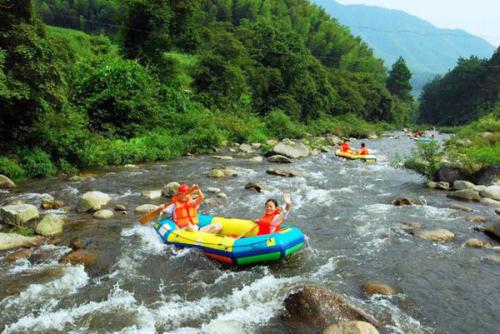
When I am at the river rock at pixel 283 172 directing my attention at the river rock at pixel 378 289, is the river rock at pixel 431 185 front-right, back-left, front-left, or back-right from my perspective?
front-left

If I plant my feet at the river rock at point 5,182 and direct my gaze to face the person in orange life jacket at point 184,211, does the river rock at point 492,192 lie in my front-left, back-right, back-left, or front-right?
front-left

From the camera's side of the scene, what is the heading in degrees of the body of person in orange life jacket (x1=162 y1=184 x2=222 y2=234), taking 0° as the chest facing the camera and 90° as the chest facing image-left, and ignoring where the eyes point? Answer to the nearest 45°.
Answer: approximately 315°

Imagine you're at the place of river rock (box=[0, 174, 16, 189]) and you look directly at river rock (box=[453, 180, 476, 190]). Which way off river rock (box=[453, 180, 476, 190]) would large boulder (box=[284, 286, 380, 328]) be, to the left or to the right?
right

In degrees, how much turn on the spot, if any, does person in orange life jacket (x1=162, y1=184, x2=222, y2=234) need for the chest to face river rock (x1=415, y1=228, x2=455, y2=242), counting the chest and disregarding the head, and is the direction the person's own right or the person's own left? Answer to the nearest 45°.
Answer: approximately 45° to the person's own left

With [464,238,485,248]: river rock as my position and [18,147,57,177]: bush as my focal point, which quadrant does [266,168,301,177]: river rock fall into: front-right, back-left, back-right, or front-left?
front-right

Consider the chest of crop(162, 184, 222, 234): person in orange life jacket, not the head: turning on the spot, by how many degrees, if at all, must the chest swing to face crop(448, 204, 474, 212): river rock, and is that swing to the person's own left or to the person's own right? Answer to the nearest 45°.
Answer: approximately 45° to the person's own left

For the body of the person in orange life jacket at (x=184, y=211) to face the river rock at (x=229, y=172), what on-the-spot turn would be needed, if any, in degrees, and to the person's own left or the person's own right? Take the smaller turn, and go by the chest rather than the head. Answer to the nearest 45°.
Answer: approximately 135° to the person's own left

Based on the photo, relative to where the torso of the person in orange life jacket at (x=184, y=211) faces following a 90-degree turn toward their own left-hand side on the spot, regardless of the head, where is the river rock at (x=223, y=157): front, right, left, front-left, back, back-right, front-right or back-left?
front-left

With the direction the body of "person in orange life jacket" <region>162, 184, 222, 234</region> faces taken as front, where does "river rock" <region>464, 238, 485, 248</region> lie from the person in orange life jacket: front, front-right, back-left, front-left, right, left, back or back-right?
front-left

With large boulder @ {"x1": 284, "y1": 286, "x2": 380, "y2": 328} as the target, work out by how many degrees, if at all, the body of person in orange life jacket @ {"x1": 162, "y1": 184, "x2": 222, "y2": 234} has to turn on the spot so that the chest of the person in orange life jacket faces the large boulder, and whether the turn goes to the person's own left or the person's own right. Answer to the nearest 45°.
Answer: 0° — they already face it

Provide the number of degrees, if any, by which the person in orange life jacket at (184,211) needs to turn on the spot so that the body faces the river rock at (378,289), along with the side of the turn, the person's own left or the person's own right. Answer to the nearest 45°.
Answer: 0° — they already face it

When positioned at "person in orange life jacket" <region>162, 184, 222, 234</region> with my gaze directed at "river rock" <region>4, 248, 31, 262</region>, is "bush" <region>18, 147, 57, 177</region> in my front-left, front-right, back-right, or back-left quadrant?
front-right

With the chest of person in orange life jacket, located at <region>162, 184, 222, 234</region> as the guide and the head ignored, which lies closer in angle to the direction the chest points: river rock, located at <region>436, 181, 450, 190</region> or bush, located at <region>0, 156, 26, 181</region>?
the river rock

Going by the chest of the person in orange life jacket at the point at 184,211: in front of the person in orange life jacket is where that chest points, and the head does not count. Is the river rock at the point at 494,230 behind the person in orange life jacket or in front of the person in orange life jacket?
in front

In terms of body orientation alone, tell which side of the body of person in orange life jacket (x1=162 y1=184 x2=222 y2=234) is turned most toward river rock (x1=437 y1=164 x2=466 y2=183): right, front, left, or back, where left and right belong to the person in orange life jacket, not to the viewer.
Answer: left

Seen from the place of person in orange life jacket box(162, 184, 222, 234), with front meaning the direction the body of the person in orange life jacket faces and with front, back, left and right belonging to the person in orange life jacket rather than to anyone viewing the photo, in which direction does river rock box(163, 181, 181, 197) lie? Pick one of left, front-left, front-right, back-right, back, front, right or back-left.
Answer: back-left

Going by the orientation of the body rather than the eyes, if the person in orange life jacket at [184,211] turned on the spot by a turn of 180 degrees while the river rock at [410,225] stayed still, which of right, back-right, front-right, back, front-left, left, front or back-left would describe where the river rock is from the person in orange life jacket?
back-right

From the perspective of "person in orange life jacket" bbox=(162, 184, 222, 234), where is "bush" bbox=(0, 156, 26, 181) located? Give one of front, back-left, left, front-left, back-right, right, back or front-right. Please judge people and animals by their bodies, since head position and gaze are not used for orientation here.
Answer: back
